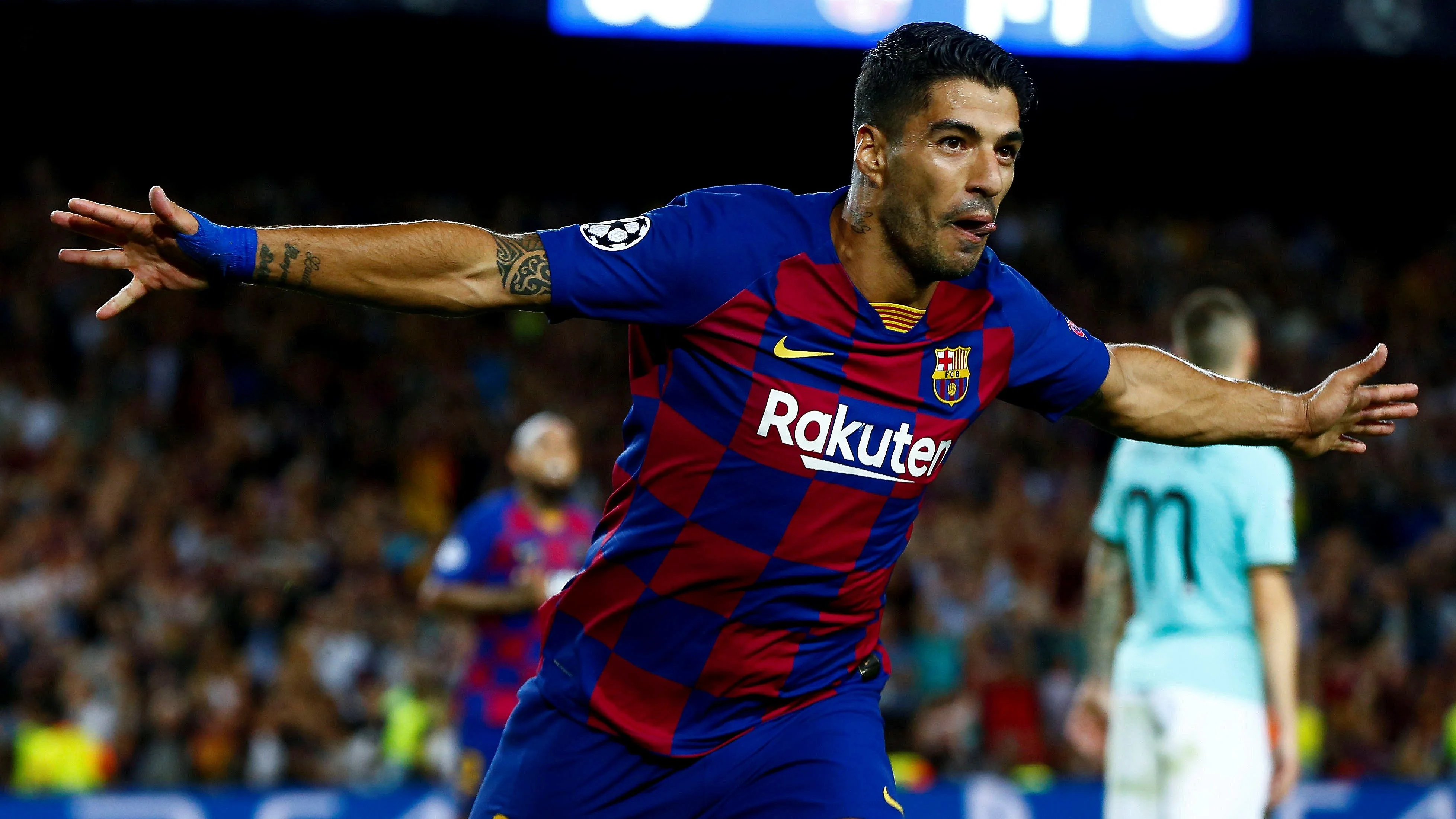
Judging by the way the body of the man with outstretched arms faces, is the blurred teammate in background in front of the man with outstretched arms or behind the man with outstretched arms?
behind

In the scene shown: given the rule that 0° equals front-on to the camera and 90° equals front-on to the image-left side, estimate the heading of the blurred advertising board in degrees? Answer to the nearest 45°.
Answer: approximately 0°

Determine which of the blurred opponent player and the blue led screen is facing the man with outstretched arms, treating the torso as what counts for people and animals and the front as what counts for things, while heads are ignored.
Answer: the blue led screen

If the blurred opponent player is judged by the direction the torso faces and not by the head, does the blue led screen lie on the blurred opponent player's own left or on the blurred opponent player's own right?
on the blurred opponent player's own left

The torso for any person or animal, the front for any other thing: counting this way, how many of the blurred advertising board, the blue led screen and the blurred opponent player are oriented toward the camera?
2

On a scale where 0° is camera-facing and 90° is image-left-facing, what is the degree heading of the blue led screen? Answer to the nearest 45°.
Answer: approximately 0°

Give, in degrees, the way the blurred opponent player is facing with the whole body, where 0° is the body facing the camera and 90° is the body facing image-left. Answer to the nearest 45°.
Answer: approximately 225°

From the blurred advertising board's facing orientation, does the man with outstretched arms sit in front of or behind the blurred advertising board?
in front
